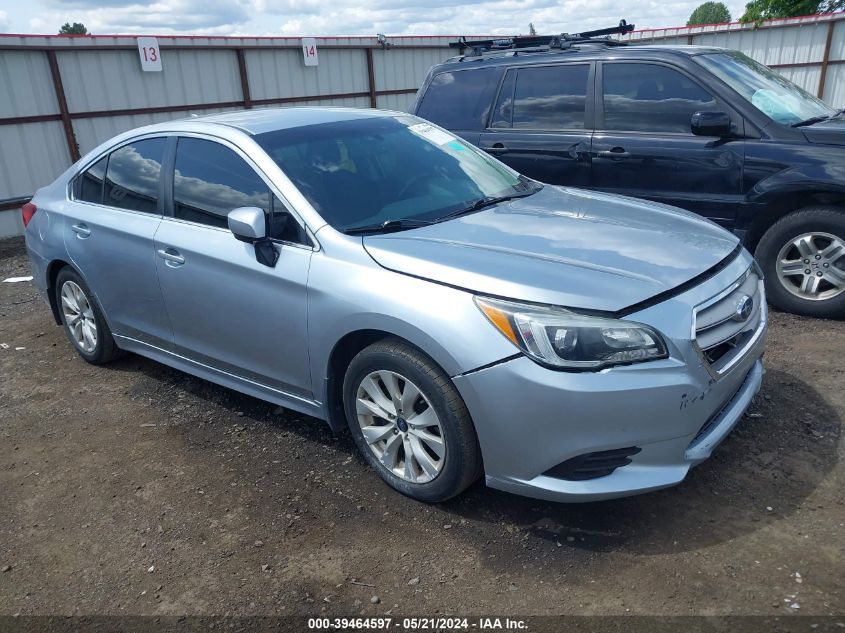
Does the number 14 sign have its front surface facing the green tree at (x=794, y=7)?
no

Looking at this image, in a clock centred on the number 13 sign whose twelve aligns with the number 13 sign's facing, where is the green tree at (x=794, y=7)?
The green tree is roughly at 8 o'clock from the number 13 sign.

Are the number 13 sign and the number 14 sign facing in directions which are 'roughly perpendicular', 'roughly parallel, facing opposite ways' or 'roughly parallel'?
roughly parallel

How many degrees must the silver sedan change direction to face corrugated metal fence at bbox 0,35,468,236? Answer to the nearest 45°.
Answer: approximately 180°

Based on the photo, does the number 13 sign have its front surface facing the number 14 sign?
no

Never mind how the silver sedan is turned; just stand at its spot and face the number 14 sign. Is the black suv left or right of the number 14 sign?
right

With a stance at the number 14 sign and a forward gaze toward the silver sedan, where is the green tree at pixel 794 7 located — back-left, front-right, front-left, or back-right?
back-left

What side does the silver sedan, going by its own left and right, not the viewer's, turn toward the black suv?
left

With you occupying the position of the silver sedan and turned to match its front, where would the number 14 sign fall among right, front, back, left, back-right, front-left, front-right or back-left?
back-left

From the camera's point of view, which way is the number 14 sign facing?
toward the camera

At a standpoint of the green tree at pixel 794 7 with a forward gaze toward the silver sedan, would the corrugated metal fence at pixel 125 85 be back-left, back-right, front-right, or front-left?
front-right

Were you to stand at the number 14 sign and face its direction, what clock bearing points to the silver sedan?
The silver sedan is roughly at 12 o'clock from the number 14 sign.

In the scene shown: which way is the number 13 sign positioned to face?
toward the camera

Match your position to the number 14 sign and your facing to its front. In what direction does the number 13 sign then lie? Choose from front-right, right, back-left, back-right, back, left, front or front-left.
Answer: front-right

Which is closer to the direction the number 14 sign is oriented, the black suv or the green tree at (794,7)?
the black suv

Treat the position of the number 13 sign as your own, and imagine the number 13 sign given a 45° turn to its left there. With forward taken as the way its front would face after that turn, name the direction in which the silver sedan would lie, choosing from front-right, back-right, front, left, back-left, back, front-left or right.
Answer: front-right

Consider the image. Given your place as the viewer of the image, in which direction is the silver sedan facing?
facing the viewer and to the right of the viewer

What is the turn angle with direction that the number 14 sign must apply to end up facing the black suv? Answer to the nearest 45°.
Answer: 0° — it already faces it

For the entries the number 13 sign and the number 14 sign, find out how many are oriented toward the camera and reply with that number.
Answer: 2
